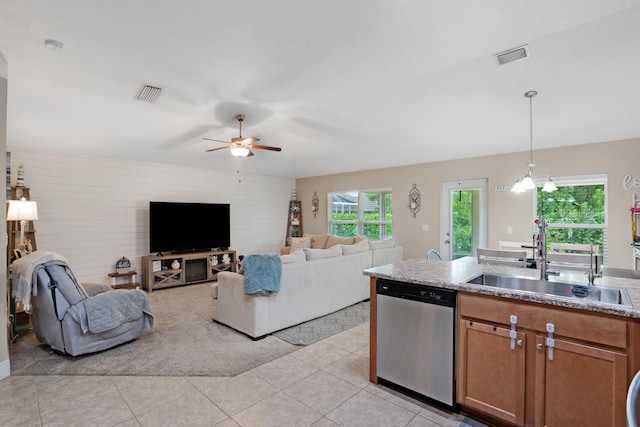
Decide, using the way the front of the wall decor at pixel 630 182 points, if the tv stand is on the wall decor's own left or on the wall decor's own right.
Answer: on the wall decor's own right

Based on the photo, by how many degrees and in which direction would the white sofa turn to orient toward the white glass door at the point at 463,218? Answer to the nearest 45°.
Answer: approximately 90° to its right

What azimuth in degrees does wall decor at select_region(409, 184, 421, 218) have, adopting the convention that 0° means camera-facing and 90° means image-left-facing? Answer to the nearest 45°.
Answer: approximately 0°

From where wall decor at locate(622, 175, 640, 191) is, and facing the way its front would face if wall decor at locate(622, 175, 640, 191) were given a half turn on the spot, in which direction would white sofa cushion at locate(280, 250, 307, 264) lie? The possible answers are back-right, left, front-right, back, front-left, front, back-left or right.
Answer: back-left

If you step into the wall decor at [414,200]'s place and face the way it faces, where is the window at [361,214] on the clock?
The window is roughly at 4 o'clock from the wall decor.

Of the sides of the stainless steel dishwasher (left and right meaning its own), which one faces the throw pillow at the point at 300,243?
right

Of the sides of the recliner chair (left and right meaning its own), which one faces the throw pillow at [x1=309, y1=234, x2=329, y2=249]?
front

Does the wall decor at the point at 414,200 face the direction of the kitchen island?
yes
